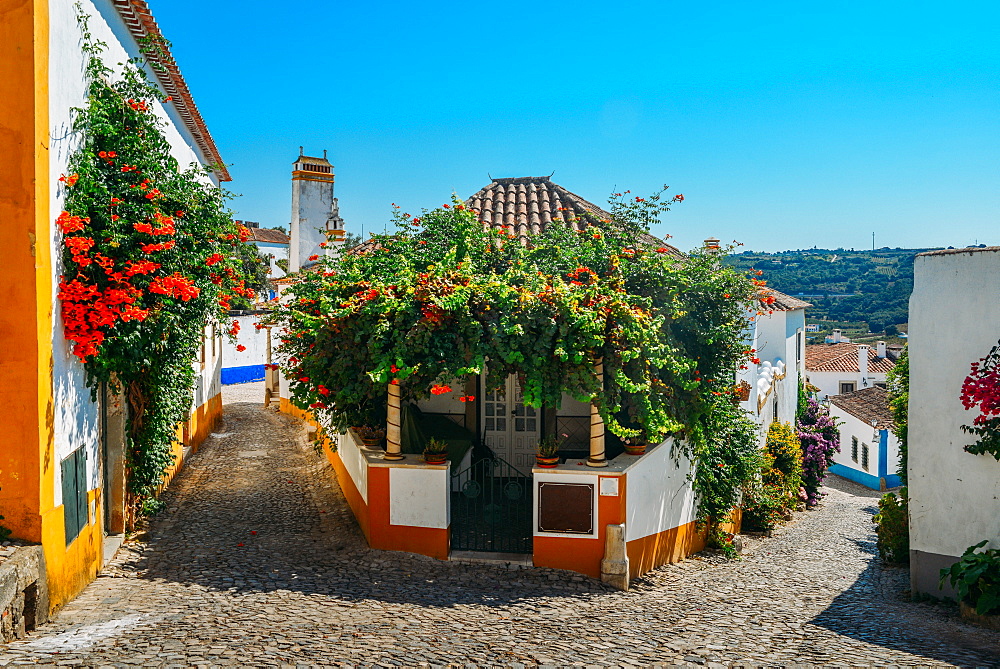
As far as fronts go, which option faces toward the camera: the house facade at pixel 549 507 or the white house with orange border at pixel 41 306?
the house facade

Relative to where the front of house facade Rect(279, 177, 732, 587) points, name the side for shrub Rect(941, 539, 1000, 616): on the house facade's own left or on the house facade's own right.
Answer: on the house facade's own left

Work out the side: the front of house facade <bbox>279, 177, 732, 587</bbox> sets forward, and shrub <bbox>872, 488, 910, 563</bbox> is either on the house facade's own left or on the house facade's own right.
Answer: on the house facade's own left

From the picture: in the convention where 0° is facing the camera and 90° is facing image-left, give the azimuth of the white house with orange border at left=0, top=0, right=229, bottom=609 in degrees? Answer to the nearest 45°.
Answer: approximately 270°

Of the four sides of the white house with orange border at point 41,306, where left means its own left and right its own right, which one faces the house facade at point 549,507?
front

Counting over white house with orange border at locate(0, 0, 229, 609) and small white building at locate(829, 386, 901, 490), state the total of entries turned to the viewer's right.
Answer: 1

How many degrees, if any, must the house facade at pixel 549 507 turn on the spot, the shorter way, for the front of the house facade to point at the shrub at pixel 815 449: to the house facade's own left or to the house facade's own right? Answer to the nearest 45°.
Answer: approximately 135° to the house facade's own left

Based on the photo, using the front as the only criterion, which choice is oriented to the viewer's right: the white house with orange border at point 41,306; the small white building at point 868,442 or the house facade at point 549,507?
the white house with orange border

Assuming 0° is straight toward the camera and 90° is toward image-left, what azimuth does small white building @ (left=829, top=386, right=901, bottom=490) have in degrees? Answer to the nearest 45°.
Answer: approximately 45°

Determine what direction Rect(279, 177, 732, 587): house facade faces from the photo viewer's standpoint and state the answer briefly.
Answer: facing the viewer

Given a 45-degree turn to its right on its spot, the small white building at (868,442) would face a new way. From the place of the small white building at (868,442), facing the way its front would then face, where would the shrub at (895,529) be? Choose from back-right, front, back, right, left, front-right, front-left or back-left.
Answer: left
